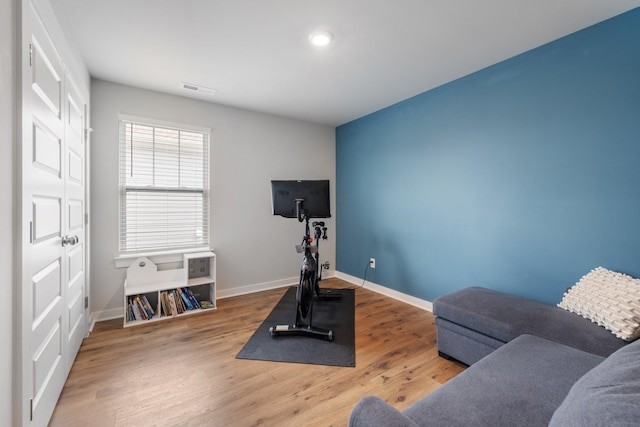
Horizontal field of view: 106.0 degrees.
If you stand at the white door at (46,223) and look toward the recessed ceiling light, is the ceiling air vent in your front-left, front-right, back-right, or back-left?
front-left

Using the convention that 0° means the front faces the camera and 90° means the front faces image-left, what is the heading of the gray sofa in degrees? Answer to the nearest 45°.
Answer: approximately 135°

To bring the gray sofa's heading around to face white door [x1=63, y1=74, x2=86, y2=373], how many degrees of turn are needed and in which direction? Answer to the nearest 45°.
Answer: approximately 45° to its left

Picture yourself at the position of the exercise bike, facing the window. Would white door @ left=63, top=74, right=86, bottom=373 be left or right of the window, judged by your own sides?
left
